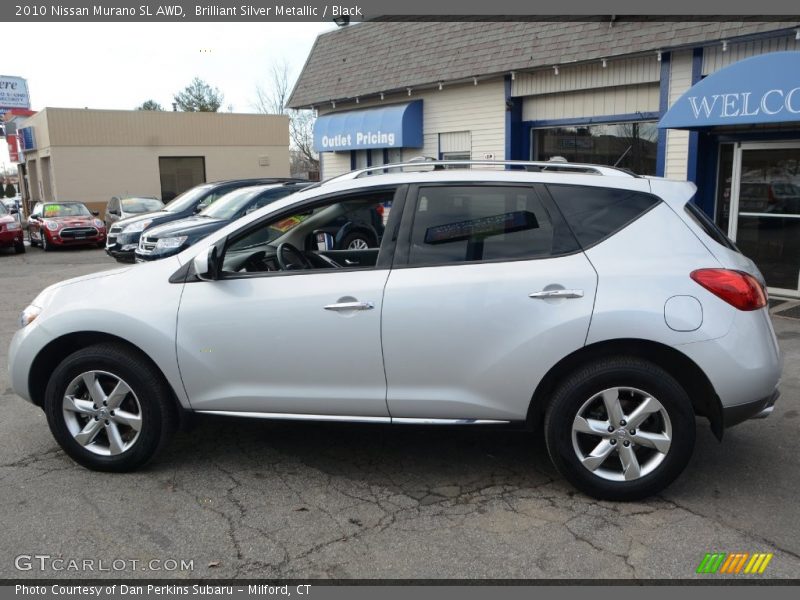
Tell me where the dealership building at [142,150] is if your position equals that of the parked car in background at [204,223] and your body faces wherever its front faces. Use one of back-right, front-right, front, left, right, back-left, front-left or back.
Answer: back-right

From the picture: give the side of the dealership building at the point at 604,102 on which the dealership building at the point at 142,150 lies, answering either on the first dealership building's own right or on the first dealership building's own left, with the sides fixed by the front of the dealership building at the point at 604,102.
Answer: on the first dealership building's own right

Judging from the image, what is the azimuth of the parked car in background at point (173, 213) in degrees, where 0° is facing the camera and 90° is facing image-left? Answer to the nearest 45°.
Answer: approximately 45°

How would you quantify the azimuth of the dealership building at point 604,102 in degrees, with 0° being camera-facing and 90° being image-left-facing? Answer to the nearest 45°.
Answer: approximately 45°

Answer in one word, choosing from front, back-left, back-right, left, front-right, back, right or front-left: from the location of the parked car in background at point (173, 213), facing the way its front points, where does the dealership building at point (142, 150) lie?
back-right

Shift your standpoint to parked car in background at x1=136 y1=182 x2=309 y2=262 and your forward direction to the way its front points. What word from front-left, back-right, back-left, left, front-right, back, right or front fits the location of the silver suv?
front-left

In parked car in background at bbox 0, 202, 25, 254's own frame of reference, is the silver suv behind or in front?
in front

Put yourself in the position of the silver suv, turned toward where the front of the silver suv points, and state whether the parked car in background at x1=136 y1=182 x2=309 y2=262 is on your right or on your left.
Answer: on your right

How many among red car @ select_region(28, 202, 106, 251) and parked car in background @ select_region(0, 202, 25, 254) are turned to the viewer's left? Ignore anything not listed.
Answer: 0

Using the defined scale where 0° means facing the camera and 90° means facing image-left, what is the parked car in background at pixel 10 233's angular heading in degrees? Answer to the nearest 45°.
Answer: approximately 315°

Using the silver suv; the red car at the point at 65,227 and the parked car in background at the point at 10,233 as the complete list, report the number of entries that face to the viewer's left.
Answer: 1

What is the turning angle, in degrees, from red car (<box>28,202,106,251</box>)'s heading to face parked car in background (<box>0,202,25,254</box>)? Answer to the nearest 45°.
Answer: approximately 90° to its right

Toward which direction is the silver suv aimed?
to the viewer's left
